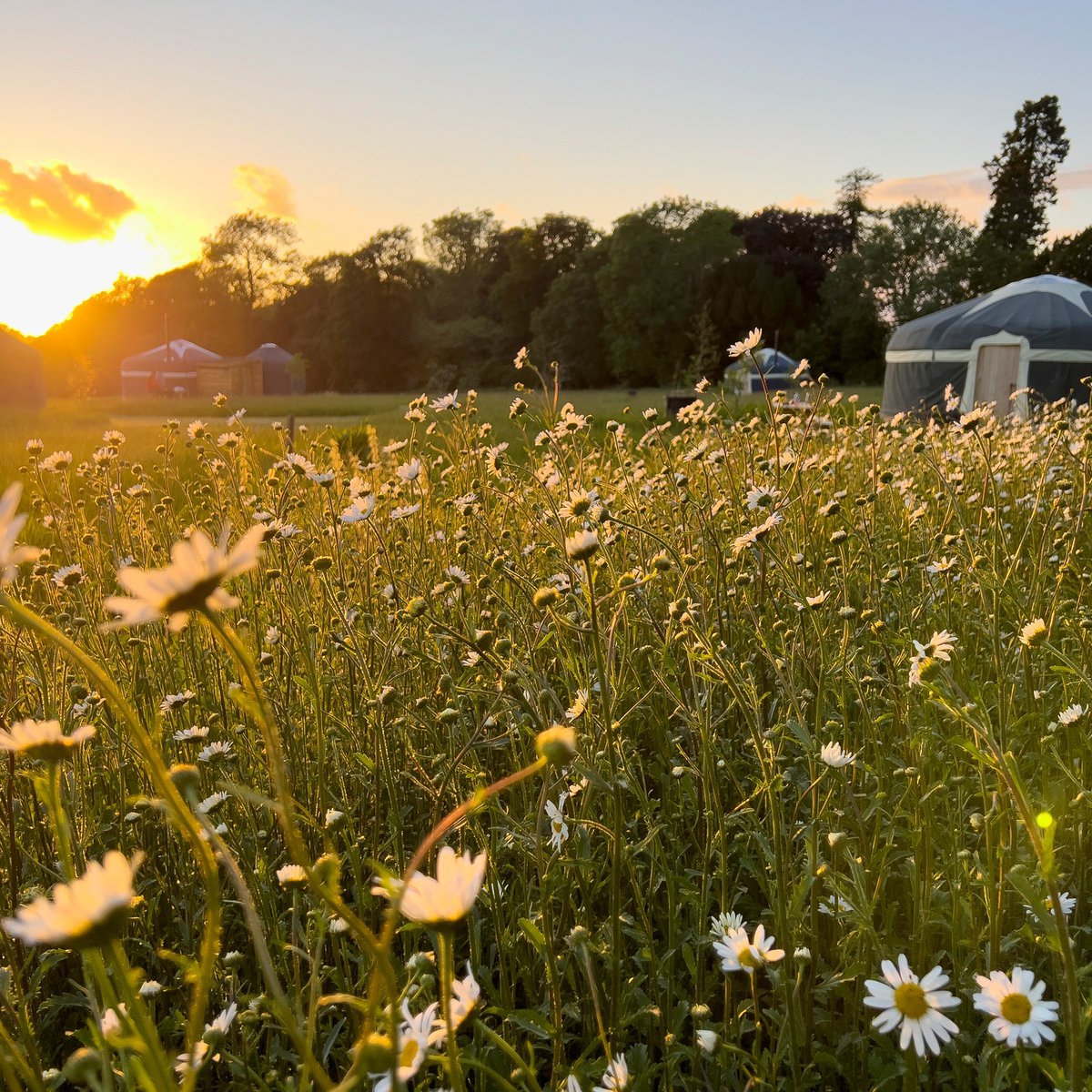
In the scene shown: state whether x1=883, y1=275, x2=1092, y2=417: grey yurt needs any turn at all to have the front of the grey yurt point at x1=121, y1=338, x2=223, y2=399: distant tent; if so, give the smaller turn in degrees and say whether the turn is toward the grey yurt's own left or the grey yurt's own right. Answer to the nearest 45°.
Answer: approximately 135° to the grey yurt's own right

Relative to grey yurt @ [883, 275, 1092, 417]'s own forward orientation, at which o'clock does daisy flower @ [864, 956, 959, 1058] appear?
The daisy flower is roughly at 12 o'clock from the grey yurt.

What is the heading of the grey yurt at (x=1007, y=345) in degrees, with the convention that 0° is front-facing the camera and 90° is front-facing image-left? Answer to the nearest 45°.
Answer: approximately 0°

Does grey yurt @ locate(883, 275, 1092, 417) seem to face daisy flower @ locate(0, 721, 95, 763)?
yes

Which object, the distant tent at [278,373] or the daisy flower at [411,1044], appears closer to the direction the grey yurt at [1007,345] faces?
the daisy flower

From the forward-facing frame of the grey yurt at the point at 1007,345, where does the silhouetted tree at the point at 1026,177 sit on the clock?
The silhouetted tree is roughly at 6 o'clock from the grey yurt.

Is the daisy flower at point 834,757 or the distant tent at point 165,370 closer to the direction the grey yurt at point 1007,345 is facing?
the daisy flower

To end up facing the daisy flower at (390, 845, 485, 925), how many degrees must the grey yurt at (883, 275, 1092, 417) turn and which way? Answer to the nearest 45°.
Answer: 0° — it already faces it

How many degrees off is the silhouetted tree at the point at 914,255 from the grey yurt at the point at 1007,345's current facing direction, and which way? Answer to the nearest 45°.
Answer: approximately 180°

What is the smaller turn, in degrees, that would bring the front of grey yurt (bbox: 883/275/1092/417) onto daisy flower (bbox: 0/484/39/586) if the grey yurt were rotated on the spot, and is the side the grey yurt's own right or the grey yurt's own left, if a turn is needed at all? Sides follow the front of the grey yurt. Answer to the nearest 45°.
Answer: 0° — it already faces it

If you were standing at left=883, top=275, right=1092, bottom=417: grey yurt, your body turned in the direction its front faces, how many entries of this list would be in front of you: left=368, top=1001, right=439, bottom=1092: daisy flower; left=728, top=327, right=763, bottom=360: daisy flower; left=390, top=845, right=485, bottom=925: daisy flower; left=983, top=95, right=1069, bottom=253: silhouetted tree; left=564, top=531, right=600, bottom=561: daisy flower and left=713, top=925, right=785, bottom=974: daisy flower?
5

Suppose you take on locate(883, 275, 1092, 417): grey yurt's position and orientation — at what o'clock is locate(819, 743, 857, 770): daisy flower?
The daisy flower is roughly at 12 o'clock from the grey yurt.

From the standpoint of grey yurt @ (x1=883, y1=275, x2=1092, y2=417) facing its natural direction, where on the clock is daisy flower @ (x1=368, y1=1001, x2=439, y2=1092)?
The daisy flower is roughly at 12 o'clock from the grey yurt.

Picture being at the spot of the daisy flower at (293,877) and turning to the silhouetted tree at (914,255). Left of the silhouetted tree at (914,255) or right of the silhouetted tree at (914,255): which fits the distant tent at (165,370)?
left
